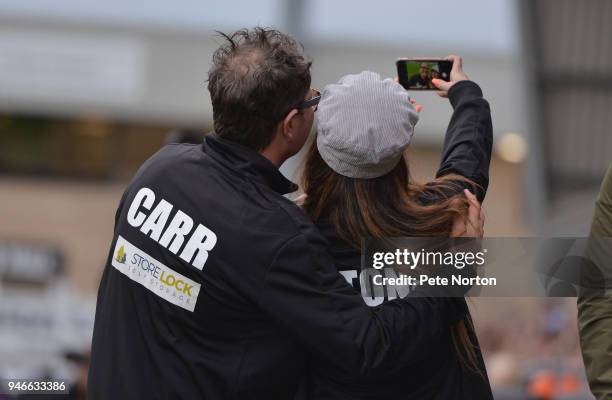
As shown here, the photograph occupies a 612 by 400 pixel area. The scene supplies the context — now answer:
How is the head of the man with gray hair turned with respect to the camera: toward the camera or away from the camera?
away from the camera

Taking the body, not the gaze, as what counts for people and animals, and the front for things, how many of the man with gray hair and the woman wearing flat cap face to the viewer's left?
0

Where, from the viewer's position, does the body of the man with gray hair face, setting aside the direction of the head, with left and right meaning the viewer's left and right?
facing away from the viewer and to the right of the viewer

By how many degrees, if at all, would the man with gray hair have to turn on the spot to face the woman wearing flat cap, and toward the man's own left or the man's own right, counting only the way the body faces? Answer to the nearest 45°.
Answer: approximately 45° to the man's own right

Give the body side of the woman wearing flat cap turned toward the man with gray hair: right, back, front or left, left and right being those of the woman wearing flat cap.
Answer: left

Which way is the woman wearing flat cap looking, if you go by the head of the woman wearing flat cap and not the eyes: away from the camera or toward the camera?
away from the camera

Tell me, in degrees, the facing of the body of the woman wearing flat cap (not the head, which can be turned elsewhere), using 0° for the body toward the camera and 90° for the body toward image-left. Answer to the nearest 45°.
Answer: approximately 180°
